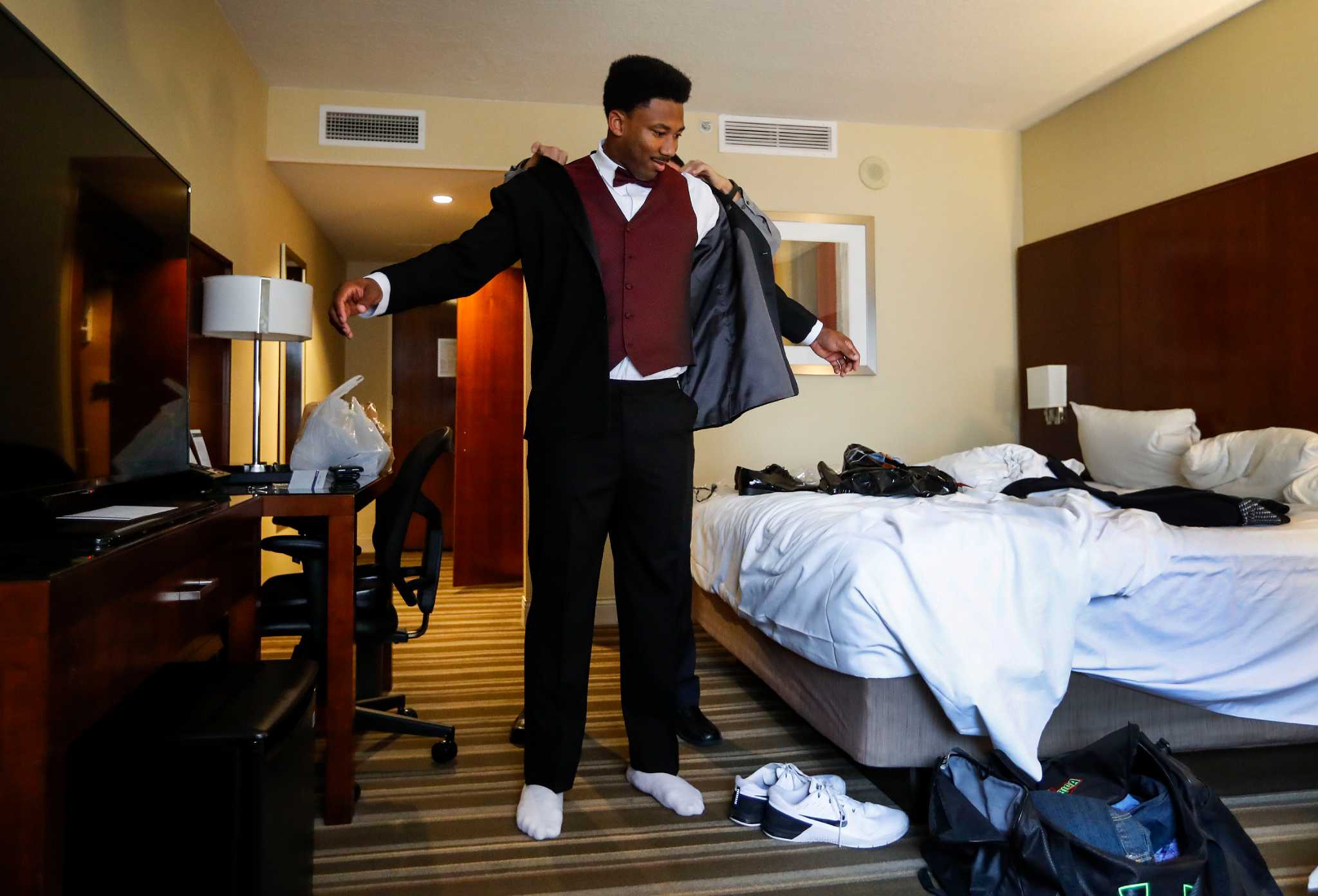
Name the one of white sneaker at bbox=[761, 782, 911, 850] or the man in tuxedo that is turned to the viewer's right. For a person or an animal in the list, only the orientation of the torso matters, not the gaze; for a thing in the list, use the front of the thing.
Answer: the white sneaker

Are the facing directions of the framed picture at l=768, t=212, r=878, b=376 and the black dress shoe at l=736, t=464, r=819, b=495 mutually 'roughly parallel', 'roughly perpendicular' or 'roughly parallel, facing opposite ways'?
roughly perpendicular

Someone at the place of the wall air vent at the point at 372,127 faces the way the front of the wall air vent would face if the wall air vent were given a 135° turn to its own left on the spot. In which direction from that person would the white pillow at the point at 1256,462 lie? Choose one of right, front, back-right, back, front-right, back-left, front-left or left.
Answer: right

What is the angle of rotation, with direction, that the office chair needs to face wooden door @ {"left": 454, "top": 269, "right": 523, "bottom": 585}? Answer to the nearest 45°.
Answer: approximately 90° to its right

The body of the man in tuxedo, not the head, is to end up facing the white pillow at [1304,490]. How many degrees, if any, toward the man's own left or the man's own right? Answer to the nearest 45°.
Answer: approximately 90° to the man's own left

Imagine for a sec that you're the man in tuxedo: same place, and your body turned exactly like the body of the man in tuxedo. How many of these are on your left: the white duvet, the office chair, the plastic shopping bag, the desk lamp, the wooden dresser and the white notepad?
1

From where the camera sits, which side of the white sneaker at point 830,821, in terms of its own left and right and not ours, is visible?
right

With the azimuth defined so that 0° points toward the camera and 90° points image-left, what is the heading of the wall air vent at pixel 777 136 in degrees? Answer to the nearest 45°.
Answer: approximately 0°

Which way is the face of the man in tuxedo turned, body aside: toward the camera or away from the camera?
toward the camera

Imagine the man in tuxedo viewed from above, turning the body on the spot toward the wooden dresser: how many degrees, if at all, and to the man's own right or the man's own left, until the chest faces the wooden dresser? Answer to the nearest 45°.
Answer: approximately 45° to the man's own right

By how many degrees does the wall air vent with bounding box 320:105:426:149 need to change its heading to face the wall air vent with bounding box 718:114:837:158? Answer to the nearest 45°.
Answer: approximately 90° to its left

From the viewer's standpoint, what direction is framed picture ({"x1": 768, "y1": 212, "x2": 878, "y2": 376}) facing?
toward the camera

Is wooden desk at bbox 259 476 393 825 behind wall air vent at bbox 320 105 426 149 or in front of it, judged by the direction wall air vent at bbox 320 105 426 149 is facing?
in front

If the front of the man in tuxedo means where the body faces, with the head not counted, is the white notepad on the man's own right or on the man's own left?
on the man's own right

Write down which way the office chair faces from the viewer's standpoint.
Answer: facing to the left of the viewer
